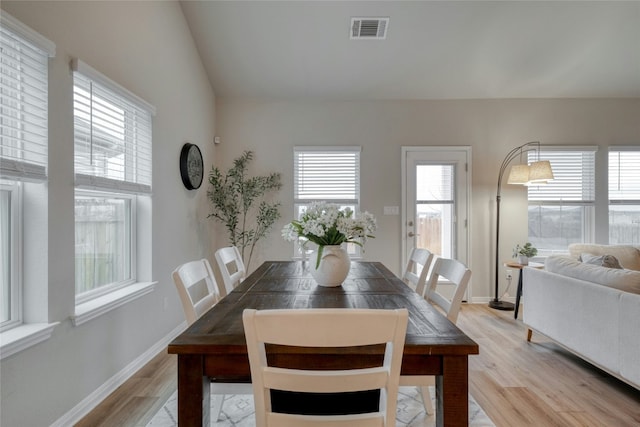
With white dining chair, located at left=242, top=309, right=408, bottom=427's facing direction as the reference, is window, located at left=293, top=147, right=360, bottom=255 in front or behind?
in front

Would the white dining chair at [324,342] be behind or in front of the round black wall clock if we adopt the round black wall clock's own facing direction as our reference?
in front

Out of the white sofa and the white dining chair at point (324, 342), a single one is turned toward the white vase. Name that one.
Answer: the white dining chair

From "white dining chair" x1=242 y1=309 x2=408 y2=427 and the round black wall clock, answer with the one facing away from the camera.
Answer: the white dining chair

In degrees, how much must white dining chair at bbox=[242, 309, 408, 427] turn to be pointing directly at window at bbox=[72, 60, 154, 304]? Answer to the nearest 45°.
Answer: approximately 45° to its left

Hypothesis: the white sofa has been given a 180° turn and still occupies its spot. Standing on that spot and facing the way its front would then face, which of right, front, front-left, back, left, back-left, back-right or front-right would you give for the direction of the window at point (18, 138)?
front

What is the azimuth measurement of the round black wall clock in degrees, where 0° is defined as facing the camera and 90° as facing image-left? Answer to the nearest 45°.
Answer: approximately 315°

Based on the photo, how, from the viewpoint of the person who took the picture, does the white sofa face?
facing away from the viewer and to the right of the viewer

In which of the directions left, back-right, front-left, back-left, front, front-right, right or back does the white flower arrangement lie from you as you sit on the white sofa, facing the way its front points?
back

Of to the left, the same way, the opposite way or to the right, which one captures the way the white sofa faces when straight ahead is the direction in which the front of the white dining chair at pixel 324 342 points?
to the right

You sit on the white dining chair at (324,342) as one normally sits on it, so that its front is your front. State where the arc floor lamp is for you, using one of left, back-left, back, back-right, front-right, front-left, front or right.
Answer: front-right

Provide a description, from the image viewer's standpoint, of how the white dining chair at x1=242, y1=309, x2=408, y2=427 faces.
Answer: facing away from the viewer

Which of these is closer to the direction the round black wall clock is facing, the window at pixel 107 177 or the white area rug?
the white area rug

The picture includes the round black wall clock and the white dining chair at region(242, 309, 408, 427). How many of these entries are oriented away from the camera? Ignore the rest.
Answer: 1
